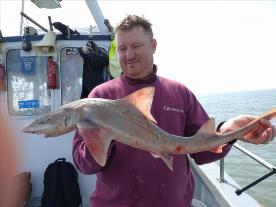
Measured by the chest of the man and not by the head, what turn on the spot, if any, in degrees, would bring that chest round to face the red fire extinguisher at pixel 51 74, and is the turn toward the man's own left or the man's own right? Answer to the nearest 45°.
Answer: approximately 135° to the man's own right

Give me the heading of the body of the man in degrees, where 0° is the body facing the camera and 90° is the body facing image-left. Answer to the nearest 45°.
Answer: approximately 0°

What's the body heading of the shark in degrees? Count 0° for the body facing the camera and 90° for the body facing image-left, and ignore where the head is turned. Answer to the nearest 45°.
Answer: approximately 90°

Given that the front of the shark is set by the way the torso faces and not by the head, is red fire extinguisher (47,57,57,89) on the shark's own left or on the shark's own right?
on the shark's own right
